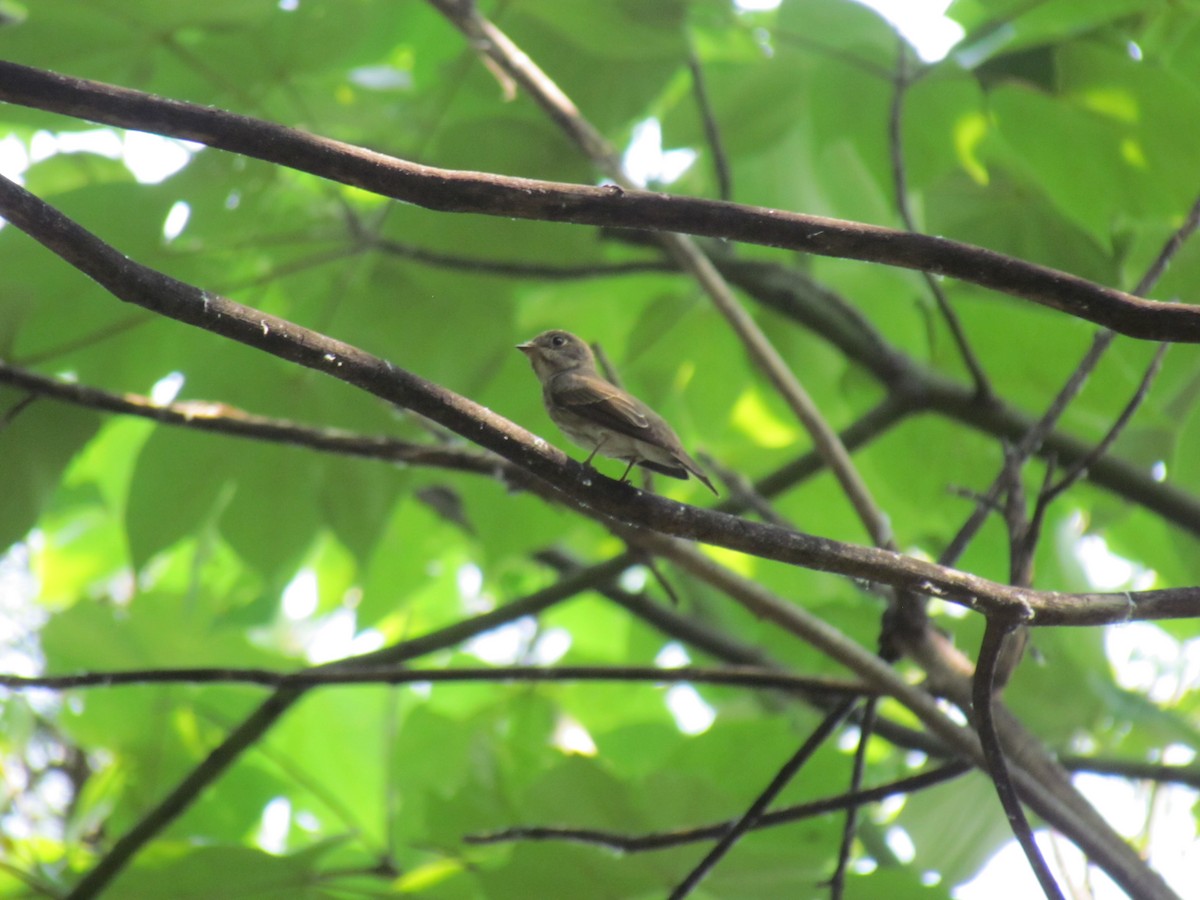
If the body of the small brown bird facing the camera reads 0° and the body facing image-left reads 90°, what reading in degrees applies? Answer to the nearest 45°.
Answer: approximately 90°
